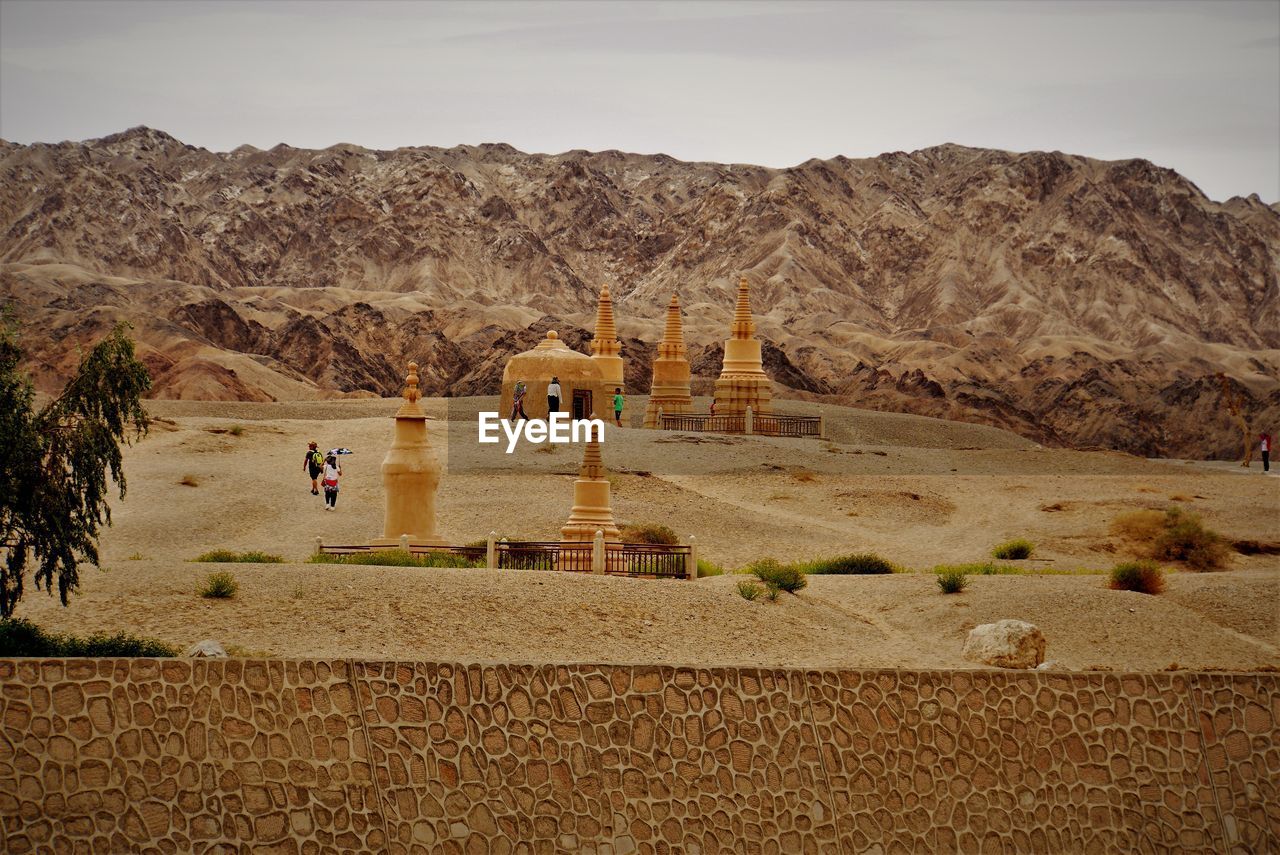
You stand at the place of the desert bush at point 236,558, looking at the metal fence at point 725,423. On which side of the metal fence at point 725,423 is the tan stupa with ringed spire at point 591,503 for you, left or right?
right

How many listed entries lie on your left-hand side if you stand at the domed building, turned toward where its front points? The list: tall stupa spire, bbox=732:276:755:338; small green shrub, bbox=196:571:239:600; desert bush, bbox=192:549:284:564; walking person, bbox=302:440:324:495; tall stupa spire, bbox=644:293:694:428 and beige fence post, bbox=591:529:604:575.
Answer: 2

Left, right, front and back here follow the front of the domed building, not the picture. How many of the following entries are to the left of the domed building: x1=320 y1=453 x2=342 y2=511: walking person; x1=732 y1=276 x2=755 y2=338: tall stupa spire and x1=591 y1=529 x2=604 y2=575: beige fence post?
1

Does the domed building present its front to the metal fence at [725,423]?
no

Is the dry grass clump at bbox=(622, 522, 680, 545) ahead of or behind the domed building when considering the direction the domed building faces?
ahead

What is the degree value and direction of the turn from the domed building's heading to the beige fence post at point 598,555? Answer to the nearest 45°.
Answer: approximately 45° to its right

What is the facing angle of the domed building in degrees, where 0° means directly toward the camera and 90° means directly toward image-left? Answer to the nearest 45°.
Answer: approximately 315°

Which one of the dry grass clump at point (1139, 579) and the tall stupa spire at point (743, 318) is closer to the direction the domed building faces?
the dry grass clump

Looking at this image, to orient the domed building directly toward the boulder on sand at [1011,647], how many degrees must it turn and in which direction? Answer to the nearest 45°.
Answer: approximately 45° to its right

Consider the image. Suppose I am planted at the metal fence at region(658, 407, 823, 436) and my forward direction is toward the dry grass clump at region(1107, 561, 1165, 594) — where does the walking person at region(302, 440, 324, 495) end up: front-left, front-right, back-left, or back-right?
front-right

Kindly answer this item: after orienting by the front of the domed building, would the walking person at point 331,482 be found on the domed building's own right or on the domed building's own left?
on the domed building's own right

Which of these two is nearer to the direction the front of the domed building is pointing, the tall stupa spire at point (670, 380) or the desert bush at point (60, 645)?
the desert bush

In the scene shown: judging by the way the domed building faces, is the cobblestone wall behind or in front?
in front

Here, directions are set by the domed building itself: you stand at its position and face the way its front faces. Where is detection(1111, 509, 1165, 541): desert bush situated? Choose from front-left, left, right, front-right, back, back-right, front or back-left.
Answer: front

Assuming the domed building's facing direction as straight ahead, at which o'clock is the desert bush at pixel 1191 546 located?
The desert bush is roughly at 12 o'clock from the domed building.

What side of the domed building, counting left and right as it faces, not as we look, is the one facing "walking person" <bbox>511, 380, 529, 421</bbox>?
right

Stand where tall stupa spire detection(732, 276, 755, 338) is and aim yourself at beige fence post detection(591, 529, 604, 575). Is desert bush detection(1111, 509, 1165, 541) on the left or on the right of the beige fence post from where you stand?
left

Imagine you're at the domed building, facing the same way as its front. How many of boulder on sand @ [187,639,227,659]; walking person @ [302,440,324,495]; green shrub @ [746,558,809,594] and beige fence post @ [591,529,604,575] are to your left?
0

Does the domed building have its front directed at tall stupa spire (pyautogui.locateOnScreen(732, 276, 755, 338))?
no

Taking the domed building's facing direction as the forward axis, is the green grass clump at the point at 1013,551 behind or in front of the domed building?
in front

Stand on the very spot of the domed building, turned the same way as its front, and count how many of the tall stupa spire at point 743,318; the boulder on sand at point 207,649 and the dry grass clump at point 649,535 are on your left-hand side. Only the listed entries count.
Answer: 1
